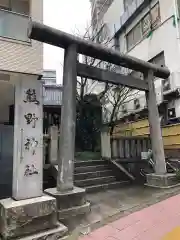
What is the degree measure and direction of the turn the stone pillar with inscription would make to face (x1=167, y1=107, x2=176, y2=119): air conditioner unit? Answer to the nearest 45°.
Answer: approximately 135° to its left

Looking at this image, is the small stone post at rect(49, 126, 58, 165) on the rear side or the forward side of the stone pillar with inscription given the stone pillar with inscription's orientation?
on the rear side

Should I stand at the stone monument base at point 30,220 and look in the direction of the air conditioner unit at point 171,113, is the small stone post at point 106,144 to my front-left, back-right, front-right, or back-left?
front-left

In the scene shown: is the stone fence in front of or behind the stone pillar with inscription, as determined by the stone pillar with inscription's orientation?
behind

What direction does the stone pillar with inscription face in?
toward the camera

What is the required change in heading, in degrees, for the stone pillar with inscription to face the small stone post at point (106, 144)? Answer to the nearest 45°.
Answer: approximately 135° to its left

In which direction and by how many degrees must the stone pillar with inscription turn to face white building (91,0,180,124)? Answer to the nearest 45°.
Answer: approximately 135° to its left
